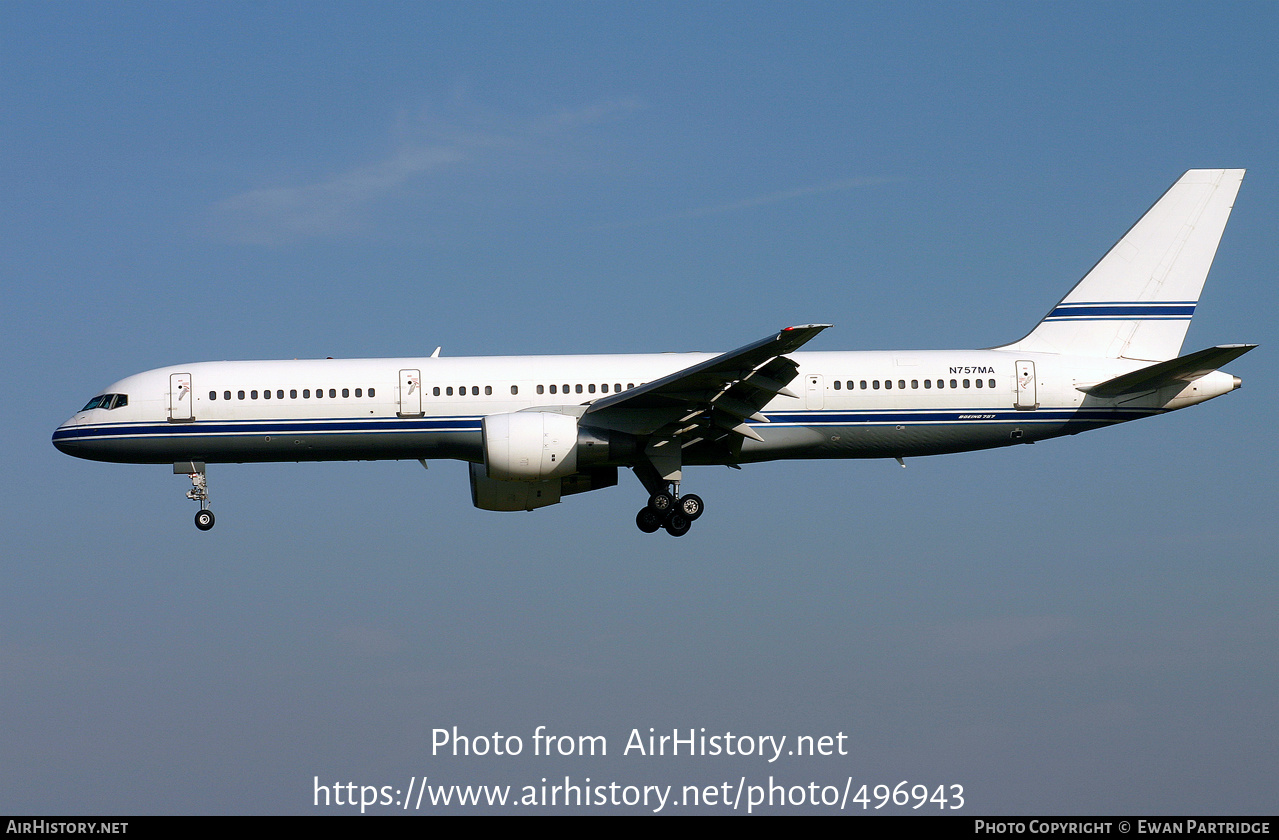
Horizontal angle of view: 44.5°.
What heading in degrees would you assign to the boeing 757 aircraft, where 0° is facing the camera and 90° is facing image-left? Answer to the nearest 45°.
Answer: approximately 90°
